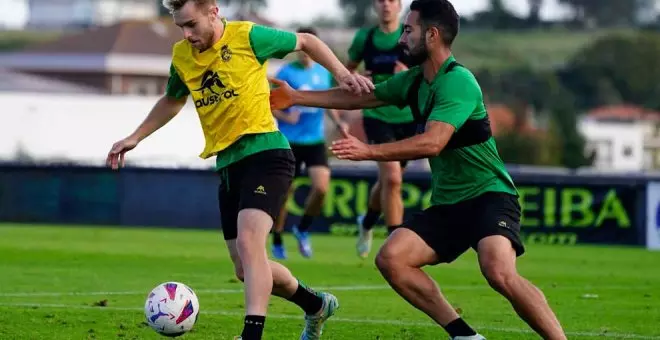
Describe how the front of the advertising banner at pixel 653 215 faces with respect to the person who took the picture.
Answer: facing the viewer

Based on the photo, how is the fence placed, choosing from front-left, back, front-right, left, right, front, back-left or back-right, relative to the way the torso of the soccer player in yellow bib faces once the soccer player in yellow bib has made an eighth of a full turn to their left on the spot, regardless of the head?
back

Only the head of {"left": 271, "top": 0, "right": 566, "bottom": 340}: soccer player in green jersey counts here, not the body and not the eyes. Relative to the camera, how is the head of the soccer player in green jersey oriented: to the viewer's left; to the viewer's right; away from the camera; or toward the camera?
to the viewer's left

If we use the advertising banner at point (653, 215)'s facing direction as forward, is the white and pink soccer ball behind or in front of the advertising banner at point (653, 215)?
in front

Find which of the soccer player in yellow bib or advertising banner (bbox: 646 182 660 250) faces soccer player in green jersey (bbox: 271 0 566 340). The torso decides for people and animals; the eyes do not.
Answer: the advertising banner

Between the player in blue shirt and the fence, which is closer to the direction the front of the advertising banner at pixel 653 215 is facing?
the player in blue shirt

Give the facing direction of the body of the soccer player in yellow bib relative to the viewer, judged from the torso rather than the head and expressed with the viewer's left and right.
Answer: facing the viewer and to the left of the viewer

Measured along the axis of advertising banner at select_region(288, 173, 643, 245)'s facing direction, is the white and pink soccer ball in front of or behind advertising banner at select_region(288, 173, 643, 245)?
in front

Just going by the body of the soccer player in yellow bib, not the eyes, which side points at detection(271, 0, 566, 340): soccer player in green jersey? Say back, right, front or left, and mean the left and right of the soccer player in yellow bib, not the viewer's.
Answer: left

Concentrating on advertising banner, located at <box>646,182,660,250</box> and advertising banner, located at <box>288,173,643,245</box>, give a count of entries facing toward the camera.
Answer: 2

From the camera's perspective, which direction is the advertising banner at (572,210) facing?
toward the camera

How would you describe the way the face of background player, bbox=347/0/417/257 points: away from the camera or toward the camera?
toward the camera
